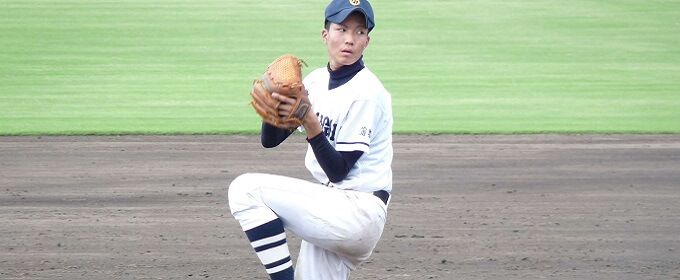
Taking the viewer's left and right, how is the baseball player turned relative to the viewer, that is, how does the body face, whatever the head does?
facing the viewer and to the left of the viewer
